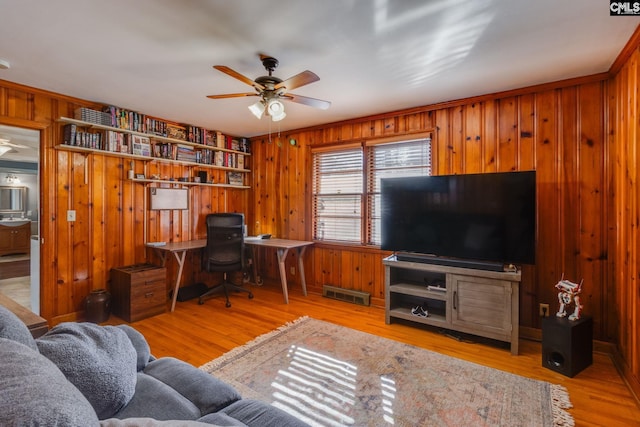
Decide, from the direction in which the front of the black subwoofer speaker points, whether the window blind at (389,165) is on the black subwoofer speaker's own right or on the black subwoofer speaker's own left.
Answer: on the black subwoofer speaker's own right

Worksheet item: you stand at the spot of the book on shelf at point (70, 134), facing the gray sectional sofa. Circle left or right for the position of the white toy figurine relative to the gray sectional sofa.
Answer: left

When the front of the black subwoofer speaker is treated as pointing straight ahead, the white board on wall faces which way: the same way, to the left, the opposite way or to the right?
to the left

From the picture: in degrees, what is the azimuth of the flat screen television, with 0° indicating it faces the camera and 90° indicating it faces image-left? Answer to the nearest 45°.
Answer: approximately 45°

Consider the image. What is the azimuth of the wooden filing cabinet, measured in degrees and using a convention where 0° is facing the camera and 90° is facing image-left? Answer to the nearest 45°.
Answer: approximately 315°

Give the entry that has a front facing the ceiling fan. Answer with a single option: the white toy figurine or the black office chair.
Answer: the white toy figurine

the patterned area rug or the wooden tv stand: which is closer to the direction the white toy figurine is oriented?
the patterned area rug

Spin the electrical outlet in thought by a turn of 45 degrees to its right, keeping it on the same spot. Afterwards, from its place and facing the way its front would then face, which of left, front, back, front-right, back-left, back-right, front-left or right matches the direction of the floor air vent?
front-right

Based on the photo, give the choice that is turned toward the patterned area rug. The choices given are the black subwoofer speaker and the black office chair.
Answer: the black subwoofer speaker

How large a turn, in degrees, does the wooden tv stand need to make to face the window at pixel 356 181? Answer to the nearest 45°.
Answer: approximately 90° to its right

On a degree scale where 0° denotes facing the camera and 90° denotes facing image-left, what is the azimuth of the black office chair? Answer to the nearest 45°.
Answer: approximately 180°

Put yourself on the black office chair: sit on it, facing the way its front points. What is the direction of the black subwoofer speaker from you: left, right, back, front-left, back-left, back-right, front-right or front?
back-right
